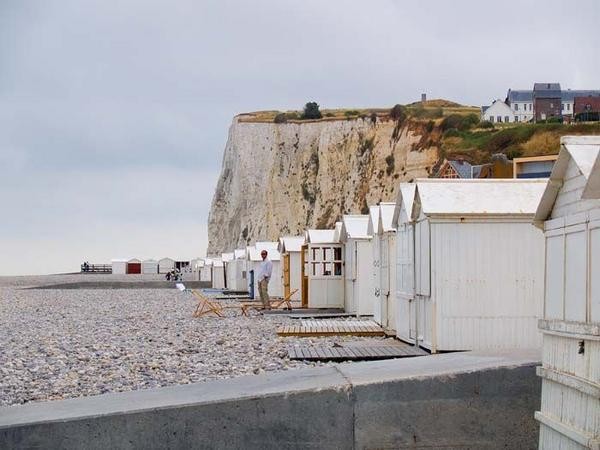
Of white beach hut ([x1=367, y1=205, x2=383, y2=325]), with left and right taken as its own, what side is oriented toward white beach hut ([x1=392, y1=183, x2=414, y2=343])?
left

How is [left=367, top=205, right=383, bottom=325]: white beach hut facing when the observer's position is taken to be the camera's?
facing to the left of the viewer

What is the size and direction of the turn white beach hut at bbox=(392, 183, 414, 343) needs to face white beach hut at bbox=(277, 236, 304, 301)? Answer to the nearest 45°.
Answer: approximately 135° to its right

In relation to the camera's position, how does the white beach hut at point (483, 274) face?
facing to the left of the viewer

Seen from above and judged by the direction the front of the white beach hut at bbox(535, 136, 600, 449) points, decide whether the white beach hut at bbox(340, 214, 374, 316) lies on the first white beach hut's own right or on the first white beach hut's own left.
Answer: on the first white beach hut's own right

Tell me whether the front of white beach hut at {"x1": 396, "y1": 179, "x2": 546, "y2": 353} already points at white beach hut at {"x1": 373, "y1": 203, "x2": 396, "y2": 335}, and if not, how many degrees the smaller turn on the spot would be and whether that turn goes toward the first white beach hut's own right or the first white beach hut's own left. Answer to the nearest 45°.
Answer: approximately 90° to the first white beach hut's own right

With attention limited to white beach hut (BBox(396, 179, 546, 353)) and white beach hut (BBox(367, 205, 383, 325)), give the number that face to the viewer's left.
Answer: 2

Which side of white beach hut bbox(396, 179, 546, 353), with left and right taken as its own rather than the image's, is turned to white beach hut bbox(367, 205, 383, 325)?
right

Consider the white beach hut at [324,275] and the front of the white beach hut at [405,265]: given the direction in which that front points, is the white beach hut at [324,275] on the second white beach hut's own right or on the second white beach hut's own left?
on the second white beach hut's own right

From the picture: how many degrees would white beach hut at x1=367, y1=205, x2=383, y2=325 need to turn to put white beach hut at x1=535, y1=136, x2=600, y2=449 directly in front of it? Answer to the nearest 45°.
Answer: approximately 90° to its left

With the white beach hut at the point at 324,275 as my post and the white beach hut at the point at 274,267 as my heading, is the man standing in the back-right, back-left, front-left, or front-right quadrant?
front-left

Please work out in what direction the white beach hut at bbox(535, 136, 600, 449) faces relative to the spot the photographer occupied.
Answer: facing the viewer and to the left of the viewer

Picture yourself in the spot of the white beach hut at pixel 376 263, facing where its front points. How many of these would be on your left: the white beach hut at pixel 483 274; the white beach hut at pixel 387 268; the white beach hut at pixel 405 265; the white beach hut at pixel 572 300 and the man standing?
4

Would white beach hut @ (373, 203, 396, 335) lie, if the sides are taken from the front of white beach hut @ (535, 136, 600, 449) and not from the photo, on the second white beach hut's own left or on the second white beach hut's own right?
on the second white beach hut's own right

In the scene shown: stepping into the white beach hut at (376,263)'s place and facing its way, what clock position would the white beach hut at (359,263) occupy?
the white beach hut at (359,263) is roughly at 3 o'clock from the white beach hut at (376,263).

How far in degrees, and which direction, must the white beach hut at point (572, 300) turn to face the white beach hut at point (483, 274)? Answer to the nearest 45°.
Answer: approximately 135° to its right
